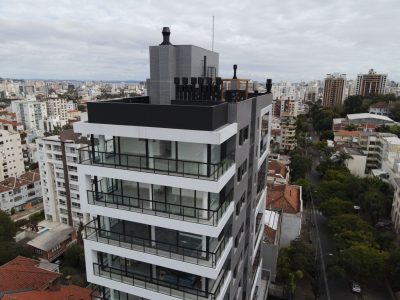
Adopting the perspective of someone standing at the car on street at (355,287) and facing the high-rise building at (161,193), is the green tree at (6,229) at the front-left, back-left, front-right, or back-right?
front-right

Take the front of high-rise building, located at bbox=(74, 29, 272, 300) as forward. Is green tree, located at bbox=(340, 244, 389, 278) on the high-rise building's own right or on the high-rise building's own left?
on the high-rise building's own left

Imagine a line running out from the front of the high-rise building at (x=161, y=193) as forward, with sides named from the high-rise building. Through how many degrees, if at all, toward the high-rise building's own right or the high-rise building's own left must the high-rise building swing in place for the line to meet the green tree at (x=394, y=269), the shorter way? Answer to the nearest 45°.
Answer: approximately 135° to the high-rise building's own left

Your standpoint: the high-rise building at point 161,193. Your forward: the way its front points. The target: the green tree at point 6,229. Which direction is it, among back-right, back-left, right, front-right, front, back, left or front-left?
back-right

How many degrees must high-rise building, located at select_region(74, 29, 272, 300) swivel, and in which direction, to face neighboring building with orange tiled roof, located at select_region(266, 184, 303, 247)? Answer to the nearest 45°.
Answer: approximately 135° to its left

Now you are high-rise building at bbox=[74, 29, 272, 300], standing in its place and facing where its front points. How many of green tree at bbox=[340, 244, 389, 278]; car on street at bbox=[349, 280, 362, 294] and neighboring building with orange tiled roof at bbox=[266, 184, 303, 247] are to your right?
0

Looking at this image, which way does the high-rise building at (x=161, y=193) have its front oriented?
toward the camera

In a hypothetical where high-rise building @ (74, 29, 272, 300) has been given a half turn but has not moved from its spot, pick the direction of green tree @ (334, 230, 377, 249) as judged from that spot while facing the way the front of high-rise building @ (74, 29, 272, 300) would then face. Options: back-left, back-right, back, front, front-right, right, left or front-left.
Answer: front-right

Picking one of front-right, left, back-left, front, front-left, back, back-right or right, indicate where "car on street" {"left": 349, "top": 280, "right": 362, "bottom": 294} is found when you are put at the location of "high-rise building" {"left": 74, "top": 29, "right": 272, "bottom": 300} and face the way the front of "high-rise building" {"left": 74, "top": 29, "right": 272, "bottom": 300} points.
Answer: back-left
